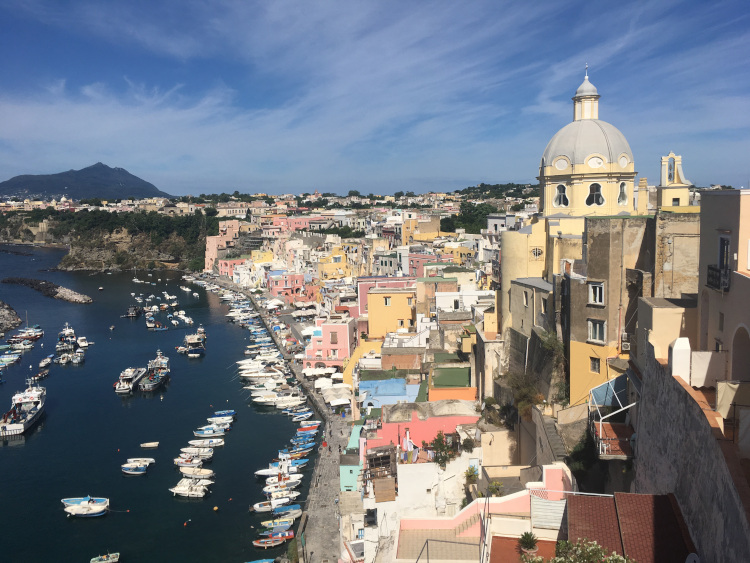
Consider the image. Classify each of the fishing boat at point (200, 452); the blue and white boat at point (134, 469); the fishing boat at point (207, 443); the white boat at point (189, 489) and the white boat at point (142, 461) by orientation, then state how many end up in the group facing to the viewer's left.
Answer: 4

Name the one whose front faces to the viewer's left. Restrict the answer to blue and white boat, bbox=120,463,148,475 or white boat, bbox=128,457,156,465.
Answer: blue and white boat, bbox=120,463,148,475

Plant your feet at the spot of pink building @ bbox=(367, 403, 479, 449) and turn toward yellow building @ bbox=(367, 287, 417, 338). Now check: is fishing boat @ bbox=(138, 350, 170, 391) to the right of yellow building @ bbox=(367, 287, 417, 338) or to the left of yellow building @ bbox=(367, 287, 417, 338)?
left

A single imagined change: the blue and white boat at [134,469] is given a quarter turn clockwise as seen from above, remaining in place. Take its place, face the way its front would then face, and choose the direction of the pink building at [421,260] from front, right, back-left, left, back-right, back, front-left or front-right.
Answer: front-right

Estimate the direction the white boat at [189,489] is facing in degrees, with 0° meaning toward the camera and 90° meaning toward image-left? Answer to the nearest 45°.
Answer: approximately 90°

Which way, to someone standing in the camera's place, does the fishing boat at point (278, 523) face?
facing to the left of the viewer

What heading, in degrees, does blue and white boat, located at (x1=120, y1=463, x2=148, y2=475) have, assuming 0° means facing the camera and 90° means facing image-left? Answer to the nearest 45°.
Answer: approximately 90°

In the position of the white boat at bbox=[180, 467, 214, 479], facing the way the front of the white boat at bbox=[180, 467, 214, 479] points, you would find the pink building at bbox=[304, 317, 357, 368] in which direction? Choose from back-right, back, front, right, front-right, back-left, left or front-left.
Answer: back-right

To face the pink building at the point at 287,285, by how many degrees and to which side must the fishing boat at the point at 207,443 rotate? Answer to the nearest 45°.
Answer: approximately 90° to its right
